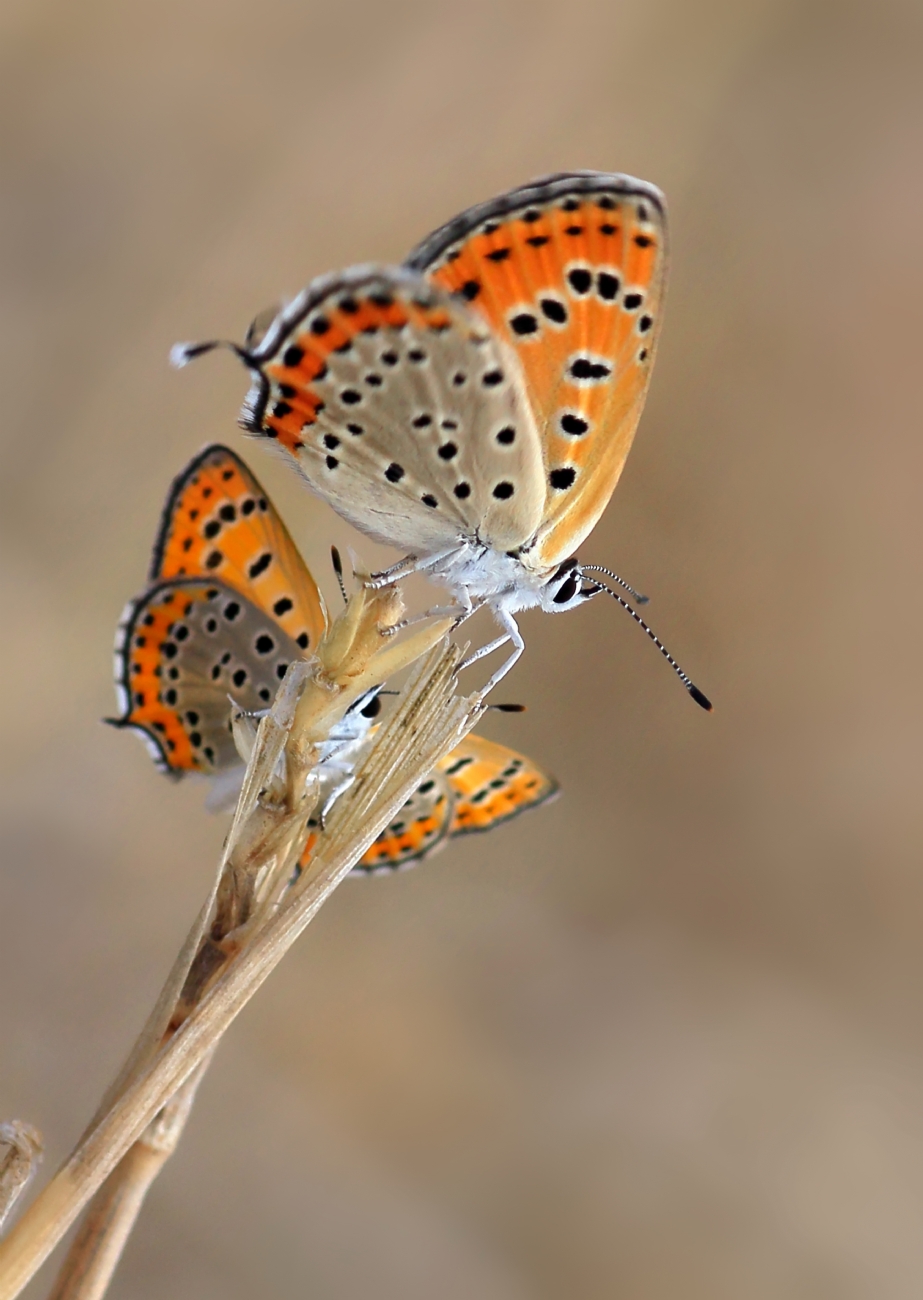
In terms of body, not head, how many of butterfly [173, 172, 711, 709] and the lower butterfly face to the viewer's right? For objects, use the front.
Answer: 2

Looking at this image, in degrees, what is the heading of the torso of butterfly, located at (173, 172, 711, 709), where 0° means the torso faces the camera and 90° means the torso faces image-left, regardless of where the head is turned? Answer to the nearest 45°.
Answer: approximately 270°

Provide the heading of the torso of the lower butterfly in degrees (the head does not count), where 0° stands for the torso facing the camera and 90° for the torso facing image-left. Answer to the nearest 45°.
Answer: approximately 270°
